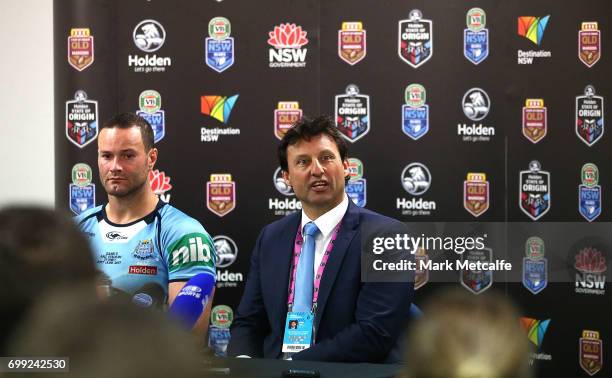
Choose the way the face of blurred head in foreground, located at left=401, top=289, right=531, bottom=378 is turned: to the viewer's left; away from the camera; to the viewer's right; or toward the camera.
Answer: away from the camera

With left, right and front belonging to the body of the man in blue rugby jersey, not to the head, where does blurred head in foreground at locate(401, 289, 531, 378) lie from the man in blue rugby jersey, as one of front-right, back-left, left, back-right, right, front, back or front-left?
front-left

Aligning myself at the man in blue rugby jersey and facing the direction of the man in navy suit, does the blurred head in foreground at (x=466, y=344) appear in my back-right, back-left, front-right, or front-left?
front-right

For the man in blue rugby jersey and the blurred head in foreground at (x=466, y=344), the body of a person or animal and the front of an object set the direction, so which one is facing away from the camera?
the blurred head in foreground

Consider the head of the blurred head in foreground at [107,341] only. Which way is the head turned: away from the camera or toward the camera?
away from the camera

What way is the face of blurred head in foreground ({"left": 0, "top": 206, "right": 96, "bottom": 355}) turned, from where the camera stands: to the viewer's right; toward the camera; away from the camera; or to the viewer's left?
away from the camera

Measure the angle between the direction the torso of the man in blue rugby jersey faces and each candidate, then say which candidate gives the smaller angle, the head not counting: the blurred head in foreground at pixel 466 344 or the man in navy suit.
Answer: the blurred head in foreground

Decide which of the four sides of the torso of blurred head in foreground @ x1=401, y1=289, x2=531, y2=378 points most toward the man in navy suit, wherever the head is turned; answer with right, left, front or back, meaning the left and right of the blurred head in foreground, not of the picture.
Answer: front

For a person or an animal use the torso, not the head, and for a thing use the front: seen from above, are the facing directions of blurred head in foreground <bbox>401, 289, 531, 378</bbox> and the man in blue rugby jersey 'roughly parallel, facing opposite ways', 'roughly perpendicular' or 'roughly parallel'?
roughly parallel, facing opposite ways

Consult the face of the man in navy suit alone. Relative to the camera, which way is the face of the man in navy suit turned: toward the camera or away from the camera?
toward the camera

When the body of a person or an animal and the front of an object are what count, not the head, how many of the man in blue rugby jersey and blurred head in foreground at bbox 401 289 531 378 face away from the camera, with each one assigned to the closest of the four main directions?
1

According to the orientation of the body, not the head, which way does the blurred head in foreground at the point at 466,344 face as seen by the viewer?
away from the camera

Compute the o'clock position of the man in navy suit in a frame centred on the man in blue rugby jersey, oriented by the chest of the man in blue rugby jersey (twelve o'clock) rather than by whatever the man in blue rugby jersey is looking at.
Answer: The man in navy suit is roughly at 8 o'clock from the man in blue rugby jersey.

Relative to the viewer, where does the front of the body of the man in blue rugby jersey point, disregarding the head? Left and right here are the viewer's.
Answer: facing the viewer and to the left of the viewer
